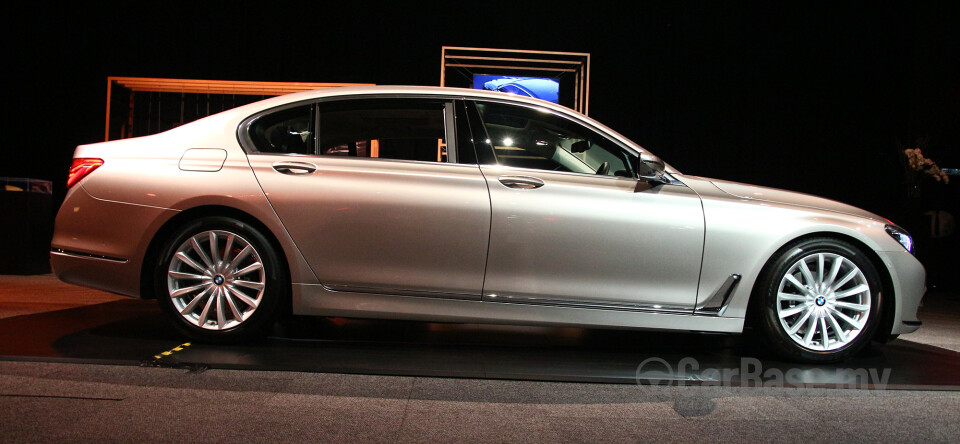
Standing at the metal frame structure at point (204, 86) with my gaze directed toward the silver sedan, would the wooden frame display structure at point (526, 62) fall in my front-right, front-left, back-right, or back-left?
front-left

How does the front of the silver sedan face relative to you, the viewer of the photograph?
facing to the right of the viewer

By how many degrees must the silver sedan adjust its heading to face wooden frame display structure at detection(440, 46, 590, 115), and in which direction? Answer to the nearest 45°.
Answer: approximately 90° to its left

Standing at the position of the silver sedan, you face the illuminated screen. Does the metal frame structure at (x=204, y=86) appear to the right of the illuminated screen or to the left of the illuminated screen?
left

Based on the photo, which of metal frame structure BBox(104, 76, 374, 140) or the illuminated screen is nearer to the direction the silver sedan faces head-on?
the illuminated screen

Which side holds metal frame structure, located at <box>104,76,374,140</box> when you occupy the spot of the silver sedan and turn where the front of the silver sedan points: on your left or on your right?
on your left

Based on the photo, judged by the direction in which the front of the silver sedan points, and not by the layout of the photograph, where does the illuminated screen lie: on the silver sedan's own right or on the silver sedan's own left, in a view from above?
on the silver sedan's own left
